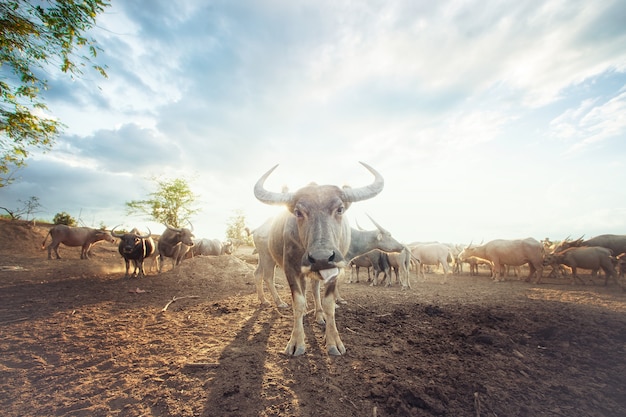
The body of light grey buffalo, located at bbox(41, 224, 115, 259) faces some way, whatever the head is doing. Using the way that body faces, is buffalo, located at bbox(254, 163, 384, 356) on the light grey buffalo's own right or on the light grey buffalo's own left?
on the light grey buffalo's own right

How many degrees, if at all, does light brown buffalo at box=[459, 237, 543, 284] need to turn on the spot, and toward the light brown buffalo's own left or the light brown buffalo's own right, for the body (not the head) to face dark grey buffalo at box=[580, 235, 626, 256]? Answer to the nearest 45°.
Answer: approximately 180°

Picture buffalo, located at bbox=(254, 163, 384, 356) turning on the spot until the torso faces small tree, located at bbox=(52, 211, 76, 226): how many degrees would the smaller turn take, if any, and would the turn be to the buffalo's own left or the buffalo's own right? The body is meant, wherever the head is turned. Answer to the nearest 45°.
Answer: approximately 135° to the buffalo's own right

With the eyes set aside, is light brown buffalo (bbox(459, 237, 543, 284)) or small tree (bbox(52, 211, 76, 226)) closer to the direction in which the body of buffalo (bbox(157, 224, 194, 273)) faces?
the light brown buffalo

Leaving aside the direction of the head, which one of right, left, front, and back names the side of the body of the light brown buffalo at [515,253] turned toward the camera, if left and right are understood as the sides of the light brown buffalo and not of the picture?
left

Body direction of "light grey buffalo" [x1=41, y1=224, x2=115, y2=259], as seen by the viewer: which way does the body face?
to the viewer's right

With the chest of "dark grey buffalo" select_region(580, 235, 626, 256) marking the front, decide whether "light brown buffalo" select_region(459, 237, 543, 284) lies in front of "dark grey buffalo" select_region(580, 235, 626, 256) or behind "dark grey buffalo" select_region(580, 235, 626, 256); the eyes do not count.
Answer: in front

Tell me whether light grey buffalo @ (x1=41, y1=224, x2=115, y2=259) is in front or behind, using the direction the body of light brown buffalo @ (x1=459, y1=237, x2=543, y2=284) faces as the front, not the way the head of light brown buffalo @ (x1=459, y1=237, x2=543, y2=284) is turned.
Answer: in front

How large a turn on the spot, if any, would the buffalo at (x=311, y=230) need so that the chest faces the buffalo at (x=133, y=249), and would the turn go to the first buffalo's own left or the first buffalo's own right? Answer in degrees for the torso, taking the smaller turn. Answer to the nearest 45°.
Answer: approximately 135° to the first buffalo's own right

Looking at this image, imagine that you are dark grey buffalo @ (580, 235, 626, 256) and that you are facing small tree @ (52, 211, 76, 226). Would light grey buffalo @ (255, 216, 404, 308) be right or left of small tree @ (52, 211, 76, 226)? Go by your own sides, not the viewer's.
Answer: left

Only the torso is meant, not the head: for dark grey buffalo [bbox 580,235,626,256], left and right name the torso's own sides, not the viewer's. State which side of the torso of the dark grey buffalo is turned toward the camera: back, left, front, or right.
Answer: left

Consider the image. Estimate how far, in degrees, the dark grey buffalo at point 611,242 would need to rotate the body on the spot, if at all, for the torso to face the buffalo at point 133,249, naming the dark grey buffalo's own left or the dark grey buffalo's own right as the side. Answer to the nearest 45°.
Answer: approximately 45° to the dark grey buffalo's own left

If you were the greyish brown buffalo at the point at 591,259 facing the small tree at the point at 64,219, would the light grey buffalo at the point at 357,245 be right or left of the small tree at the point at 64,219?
left
